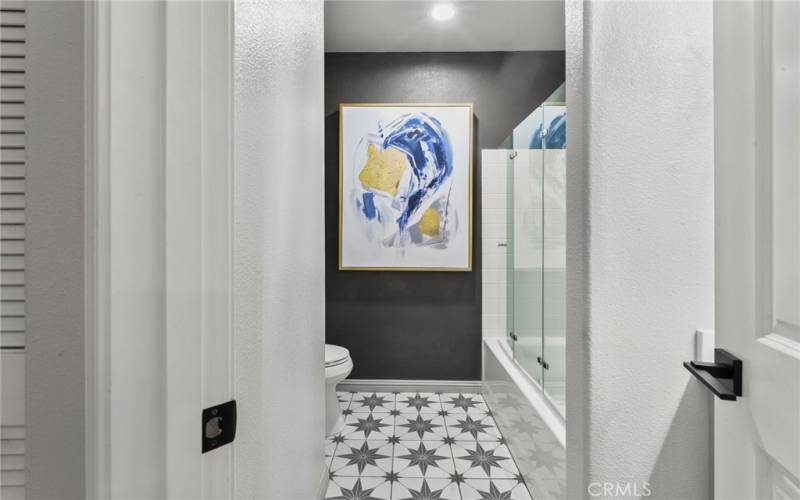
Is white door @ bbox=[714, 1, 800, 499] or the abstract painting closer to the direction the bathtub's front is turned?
the abstract painting

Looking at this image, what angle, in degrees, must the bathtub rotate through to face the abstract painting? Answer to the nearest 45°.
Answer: approximately 45° to its right

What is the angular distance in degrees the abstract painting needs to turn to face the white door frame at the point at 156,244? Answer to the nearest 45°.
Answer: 0° — it already faces it

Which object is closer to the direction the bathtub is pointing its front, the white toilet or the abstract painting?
the white toilet

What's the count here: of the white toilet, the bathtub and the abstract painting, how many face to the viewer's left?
1

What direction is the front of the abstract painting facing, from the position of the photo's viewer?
facing the viewer

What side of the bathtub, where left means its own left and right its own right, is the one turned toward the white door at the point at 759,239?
left

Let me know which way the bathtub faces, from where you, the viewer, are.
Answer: facing to the left of the viewer

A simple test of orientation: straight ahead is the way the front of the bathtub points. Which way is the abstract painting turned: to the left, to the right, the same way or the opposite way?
to the left

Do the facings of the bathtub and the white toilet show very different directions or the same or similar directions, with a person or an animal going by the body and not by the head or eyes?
very different directions
